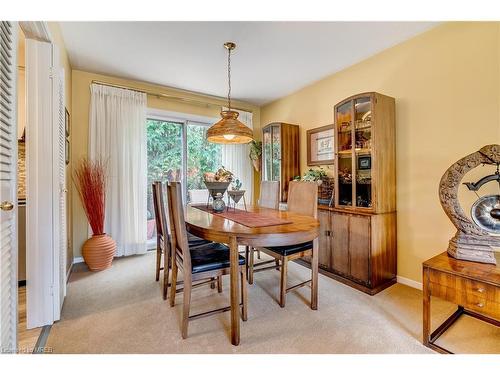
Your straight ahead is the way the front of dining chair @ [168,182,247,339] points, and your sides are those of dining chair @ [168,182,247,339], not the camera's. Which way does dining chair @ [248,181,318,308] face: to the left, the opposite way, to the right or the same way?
the opposite way

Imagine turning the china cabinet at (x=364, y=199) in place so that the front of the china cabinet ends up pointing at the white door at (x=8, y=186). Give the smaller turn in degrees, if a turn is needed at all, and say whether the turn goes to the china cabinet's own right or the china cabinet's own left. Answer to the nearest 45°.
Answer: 0° — it already faces it

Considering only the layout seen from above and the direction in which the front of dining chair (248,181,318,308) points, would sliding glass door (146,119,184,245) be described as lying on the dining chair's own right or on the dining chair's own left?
on the dining chair's own right

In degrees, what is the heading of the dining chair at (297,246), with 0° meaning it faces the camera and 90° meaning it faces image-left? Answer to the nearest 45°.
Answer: approximately 45°

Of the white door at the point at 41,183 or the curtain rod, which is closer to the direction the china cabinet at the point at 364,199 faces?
the white door

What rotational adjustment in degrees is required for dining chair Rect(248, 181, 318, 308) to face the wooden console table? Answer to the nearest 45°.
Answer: approximately 90° to its left

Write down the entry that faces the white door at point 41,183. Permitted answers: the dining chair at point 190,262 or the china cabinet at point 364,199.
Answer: the china cabinet

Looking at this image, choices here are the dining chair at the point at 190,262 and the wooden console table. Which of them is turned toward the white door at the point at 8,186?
the wooden console table

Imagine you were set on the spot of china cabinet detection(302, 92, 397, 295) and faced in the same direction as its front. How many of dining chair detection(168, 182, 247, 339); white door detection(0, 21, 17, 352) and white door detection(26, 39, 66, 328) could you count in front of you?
3

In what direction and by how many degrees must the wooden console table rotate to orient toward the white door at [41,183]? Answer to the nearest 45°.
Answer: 0° — it already faces it

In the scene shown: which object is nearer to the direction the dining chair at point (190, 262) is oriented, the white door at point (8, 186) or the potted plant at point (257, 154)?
the potted plant

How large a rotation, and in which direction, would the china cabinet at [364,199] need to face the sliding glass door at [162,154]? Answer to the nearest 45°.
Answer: approximately 45° to its right

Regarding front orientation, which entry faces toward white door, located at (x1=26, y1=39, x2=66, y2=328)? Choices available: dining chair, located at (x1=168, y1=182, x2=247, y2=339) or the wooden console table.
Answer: the wooden console table

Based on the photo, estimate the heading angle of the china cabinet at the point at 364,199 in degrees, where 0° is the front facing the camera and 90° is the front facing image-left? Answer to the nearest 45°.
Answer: approximately 45°

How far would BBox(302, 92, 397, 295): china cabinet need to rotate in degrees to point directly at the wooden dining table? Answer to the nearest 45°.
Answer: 0° — it already faces it

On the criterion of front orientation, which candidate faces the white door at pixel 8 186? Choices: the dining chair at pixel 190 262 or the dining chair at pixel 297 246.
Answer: the dining chair at pixel 297 246
